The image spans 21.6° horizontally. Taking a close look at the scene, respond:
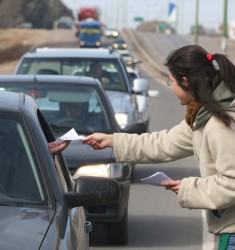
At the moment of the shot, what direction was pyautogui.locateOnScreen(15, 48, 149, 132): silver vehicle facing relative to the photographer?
facing the viewer

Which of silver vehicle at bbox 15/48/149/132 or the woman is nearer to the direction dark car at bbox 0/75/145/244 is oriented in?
the woman

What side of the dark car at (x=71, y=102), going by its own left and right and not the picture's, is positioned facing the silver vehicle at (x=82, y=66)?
back

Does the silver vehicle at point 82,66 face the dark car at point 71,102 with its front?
yes

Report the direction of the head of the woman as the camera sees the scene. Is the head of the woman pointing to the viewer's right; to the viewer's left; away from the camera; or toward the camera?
to the viewer's left

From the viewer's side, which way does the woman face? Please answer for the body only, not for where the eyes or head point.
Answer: to the viewer's left

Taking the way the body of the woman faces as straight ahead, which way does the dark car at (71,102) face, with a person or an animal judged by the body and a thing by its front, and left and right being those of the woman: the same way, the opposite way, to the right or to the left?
to the left

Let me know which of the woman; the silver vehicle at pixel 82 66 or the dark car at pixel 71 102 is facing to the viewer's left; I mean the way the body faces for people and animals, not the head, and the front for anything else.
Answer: the woman

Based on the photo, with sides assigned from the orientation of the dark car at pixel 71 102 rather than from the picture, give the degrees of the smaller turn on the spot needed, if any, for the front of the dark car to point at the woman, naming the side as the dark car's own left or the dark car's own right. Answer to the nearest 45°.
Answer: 0° — it already faces them

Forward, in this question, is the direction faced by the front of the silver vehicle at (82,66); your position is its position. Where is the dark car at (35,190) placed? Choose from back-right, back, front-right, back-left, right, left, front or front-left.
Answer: front

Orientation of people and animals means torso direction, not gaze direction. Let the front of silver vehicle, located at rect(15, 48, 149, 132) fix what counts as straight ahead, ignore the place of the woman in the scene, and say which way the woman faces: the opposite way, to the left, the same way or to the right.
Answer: to the right

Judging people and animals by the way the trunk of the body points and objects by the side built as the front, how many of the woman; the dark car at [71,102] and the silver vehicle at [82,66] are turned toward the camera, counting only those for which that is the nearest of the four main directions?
2
